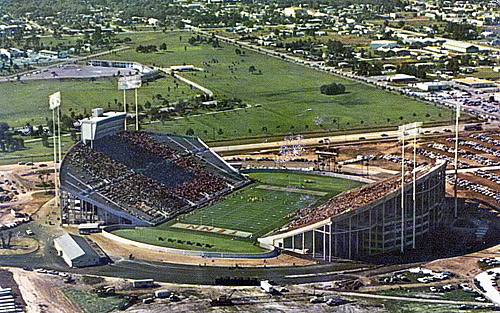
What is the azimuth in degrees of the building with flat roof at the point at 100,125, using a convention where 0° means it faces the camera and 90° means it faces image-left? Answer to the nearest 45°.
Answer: approximately 315°

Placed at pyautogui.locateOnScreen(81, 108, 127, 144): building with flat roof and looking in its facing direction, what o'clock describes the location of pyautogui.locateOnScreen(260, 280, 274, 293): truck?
The truck is roughly at 1 o'clock from the building with flat roof.
